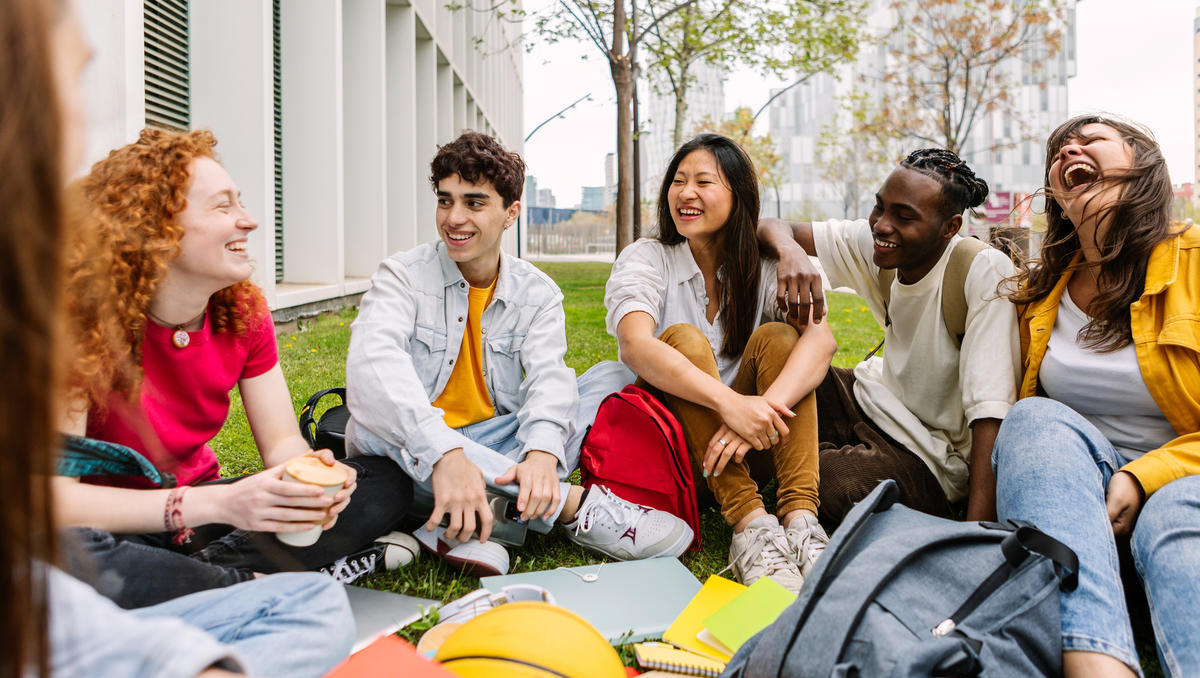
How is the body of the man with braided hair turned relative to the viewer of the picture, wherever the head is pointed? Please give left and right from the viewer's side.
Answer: facing the viewer and to the left of the viewer

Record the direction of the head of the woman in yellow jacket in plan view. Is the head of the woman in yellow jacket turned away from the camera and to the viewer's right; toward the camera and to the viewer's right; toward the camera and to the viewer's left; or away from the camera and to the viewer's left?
toward the camera and to the viewer's left

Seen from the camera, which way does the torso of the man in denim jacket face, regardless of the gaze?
toward the camera

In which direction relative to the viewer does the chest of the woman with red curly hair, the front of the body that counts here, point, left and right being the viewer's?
facing the viewer and to the right of the viewer

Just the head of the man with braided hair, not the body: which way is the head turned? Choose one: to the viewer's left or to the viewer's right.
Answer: to the viewer's left

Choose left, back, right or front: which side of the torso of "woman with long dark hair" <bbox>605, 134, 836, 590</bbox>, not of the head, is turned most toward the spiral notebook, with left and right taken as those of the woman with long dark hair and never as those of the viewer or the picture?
front

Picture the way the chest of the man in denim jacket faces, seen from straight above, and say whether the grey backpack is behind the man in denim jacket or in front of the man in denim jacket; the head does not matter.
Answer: in front

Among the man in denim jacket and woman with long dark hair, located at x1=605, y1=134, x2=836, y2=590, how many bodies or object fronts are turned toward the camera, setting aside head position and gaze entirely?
2

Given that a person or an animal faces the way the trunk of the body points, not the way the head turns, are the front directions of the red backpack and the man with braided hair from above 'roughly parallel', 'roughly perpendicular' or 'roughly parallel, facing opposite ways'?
roughly parallel

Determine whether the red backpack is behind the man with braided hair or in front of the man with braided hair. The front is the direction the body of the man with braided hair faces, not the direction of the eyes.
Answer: in front

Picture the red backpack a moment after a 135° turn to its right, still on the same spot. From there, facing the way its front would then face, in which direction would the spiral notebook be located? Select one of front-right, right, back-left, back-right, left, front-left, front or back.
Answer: back

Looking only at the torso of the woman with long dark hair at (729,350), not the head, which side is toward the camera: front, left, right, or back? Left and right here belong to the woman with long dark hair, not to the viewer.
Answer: front
